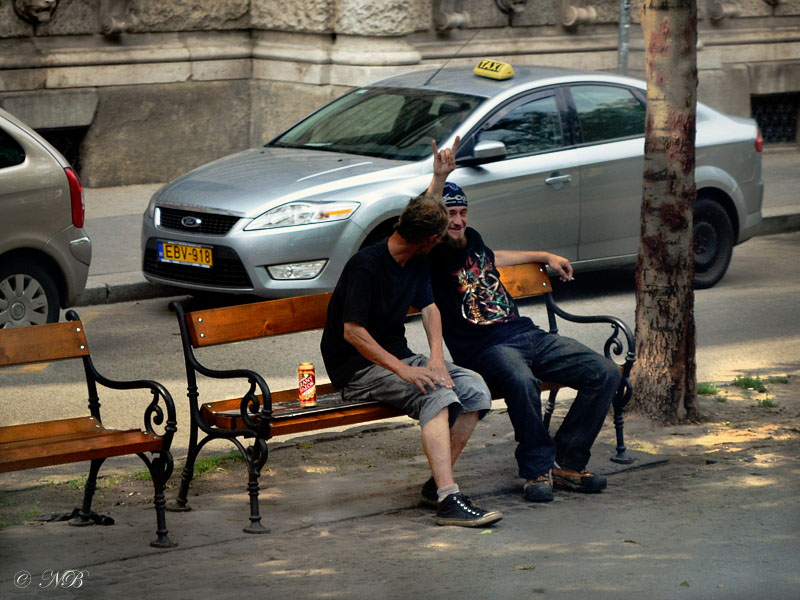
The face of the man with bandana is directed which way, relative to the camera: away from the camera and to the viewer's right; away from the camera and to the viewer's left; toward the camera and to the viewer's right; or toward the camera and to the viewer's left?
toward the camera and to the viewer's left

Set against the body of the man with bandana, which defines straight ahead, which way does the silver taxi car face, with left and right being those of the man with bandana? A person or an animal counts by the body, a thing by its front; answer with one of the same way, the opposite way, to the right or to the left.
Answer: to the right

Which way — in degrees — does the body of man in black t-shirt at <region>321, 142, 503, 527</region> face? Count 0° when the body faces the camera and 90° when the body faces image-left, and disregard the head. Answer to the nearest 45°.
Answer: approximately 315°

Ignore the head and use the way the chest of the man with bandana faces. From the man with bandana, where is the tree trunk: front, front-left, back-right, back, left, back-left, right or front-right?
left

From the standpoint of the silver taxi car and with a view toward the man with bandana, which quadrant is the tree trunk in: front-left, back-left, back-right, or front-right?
front-left

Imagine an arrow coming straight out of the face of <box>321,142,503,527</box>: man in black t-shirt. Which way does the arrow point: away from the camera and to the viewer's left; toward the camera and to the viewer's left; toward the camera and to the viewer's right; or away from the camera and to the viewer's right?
away from the camera and to the viewer's right

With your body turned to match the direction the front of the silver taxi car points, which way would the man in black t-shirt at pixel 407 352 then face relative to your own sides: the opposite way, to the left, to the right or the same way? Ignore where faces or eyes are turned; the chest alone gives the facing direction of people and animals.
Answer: to the left

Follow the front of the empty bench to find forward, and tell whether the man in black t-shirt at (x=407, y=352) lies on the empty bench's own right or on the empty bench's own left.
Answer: on the empty bench's own left

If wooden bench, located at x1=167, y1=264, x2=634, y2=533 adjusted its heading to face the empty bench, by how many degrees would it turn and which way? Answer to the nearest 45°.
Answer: approximately 90° to its right

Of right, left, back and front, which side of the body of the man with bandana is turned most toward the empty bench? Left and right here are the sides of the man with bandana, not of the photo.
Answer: right

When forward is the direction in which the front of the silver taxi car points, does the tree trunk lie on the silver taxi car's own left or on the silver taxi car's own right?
on the silver taxi car's own left

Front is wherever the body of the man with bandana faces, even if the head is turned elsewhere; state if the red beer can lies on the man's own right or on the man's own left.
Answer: on the man's own right

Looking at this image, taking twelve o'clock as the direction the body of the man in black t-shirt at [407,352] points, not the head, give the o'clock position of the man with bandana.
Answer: The man with bandana is roughly at 9 o'clock from the man in black t-shirt.

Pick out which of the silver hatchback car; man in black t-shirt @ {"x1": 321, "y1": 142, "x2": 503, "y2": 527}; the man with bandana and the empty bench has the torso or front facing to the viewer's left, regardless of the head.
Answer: the silver hatchback car

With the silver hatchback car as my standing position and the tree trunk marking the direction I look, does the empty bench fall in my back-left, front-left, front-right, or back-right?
front-right

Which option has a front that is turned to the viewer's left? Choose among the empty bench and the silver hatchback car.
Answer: the silver hatchback car

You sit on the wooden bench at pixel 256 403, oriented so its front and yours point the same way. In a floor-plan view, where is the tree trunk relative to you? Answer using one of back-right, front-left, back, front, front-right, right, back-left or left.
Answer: left

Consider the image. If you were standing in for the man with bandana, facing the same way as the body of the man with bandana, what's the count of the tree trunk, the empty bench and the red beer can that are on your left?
1
